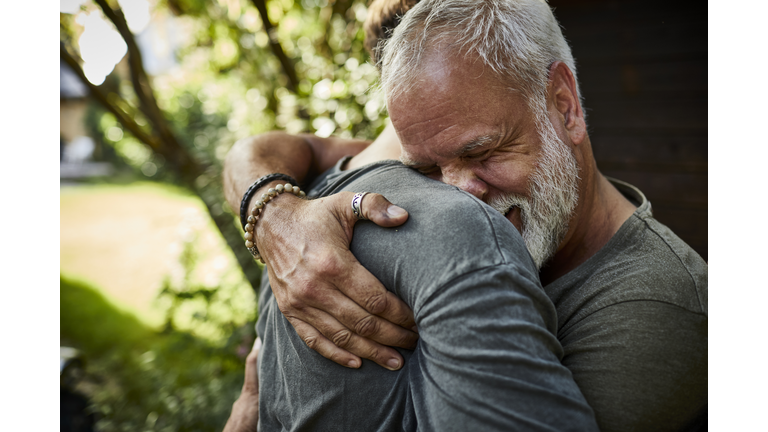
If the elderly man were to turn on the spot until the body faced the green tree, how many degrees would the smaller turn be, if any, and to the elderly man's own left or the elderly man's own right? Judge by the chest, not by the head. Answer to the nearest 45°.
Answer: approximately 90° to the elderly man's own right

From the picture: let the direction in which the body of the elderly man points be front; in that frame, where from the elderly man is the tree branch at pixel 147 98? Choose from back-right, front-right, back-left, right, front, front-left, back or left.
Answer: right

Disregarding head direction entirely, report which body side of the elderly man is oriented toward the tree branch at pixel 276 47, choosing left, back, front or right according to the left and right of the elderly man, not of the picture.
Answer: right

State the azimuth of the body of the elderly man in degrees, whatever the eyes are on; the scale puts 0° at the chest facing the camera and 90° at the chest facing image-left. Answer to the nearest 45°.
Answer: approximately 45°

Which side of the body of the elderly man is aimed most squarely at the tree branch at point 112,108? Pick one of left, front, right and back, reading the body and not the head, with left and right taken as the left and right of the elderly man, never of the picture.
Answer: right

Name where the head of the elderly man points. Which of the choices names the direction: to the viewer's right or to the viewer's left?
to the viewer's left
